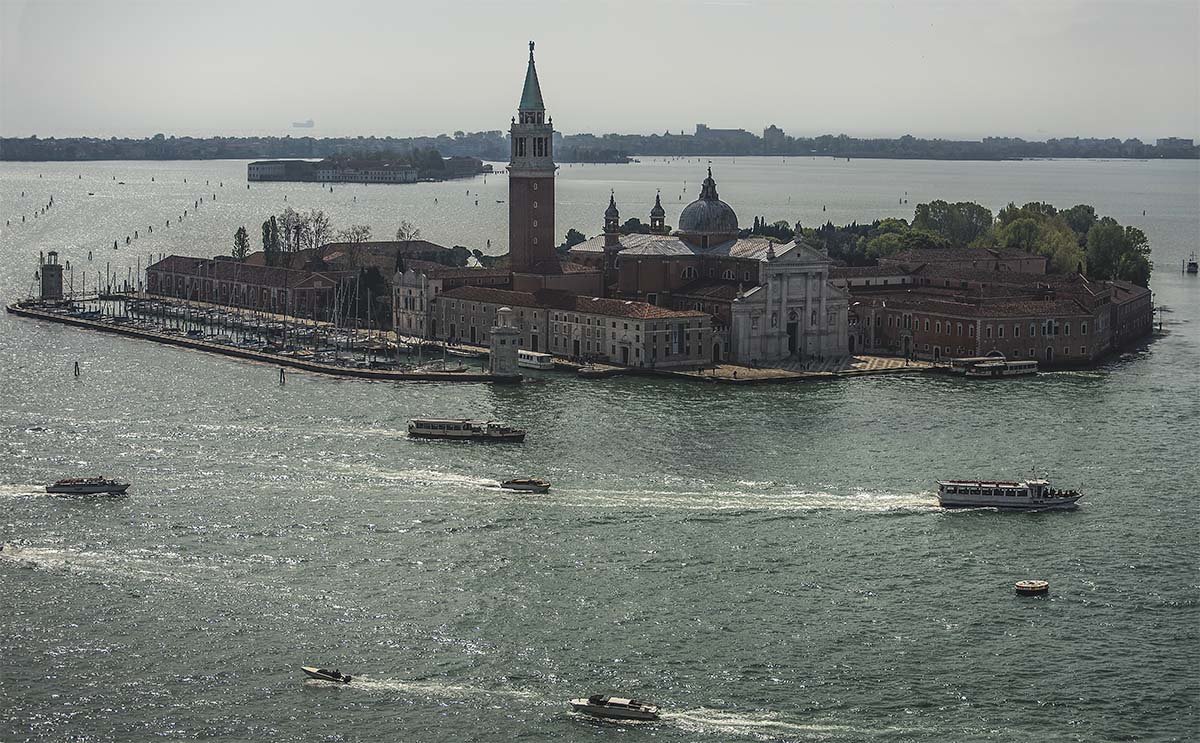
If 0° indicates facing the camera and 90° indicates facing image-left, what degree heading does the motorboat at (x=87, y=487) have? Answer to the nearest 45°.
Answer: approximately 270°

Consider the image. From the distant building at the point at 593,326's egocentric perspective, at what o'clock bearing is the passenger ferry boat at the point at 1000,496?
The passenger ferry boat is roughly at 10 o'clock from the distant building.

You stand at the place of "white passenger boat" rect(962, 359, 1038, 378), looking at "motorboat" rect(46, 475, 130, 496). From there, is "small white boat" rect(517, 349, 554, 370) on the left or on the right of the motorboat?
right

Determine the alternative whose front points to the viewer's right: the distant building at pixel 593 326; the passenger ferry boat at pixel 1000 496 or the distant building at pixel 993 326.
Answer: the passenger ferry boat

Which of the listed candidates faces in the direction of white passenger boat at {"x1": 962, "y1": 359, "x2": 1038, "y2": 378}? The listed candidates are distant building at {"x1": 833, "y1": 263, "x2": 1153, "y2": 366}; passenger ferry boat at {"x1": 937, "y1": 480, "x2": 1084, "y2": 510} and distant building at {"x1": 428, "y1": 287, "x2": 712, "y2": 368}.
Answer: distant building at {"x1": 833, "y1": 263, "x2": 1153, "y2": 366}

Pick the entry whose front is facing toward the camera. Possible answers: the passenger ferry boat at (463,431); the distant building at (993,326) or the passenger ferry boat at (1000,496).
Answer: the distant building

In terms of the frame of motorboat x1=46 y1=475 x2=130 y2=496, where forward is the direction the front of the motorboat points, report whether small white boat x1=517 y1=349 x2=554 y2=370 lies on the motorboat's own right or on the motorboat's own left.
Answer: on the motorboat's own left

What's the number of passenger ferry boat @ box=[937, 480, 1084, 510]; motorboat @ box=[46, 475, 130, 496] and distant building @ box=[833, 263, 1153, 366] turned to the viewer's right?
2

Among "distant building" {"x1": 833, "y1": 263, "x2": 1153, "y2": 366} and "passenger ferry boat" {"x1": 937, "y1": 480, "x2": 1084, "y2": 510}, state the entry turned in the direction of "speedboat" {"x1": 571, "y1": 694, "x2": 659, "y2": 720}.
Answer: the distant building

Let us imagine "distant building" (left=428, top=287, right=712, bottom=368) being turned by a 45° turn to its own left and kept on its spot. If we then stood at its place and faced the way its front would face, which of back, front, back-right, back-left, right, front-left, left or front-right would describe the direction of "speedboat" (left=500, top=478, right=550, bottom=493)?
front

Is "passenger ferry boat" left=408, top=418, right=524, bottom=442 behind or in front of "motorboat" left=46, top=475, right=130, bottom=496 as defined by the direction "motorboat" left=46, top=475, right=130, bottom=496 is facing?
in front

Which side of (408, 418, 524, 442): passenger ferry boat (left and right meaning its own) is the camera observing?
right

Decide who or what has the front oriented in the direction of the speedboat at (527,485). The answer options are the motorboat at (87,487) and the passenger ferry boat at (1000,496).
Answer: the motorboat

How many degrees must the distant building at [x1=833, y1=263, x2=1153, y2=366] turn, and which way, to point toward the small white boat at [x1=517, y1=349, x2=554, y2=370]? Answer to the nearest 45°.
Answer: approximately 45° to its right

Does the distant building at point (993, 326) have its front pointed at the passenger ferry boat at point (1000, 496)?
yes

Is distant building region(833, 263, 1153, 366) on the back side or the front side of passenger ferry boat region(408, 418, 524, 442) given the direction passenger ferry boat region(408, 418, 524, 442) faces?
on the front side

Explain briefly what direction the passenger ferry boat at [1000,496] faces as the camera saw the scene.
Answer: facing to the right of the viewer
